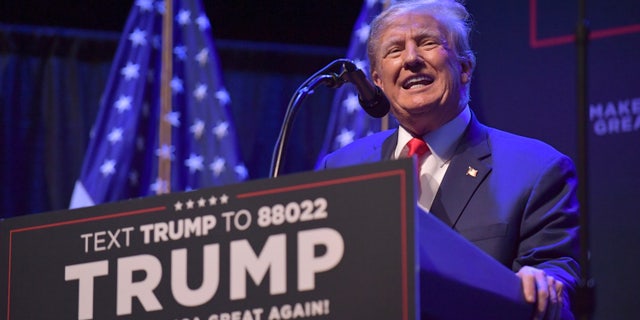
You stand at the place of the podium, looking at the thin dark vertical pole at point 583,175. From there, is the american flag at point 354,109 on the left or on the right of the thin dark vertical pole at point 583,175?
left

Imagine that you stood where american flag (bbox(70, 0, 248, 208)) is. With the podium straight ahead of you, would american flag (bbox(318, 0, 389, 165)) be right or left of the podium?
left

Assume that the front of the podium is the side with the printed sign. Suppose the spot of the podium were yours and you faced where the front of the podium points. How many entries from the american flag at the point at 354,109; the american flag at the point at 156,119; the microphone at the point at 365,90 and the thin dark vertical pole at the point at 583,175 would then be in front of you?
0

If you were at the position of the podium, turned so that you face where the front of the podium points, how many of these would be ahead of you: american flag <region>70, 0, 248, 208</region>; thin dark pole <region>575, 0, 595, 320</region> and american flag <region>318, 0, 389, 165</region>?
0

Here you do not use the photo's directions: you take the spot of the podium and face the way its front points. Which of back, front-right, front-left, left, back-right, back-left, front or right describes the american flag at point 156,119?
back-right

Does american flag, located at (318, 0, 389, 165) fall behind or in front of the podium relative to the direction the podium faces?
behind

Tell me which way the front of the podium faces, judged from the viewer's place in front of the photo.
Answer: facing the viewer and to the left of the viewer

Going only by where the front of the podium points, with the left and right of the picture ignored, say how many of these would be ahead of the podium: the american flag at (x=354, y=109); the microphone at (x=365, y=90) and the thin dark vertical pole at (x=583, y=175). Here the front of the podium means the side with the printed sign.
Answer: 0

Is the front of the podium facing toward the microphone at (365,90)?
no

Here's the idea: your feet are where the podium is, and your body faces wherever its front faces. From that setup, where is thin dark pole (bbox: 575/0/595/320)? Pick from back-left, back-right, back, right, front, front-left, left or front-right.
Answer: back

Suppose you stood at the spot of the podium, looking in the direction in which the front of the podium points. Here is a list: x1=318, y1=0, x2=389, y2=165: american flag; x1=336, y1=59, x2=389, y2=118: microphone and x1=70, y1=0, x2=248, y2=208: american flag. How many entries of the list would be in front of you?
0
